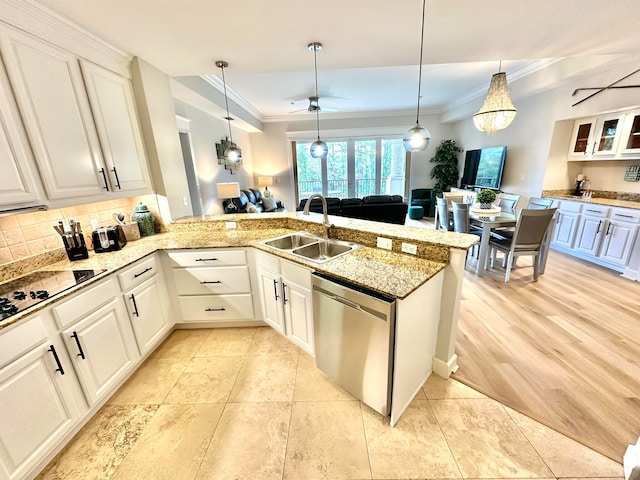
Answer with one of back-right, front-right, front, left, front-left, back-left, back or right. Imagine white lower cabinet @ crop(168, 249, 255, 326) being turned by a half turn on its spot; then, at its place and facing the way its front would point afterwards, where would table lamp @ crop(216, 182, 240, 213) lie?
front

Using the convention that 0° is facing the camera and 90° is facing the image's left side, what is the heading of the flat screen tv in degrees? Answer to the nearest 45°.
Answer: approximately 45°

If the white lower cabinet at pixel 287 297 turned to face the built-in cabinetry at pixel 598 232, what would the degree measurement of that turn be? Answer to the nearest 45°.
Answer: approximately 135° to its left

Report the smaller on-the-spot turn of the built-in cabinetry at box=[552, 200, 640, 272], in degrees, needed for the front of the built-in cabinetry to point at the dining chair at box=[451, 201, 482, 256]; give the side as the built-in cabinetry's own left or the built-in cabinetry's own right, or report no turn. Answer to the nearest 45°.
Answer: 0° — it already faces it

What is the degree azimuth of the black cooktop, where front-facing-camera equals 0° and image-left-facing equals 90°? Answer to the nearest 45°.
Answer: approximately 315°

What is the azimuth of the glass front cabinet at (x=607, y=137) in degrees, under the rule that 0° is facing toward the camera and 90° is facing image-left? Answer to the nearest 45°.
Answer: approximately 45°

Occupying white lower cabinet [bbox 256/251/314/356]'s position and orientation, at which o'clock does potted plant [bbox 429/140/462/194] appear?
The potted plant is roughly at 6 o'clock from the white lower cabinet.

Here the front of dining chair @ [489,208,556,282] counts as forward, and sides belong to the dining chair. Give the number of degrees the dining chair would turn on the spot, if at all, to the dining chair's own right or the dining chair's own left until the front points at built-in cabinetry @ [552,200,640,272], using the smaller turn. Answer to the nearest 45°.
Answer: approximately 90° to the dining chair's own right

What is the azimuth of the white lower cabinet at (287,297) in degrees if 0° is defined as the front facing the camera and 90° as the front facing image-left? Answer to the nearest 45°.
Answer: approximately 45°

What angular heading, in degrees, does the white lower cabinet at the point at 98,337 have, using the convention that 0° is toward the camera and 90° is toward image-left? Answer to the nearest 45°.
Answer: approximately 315°

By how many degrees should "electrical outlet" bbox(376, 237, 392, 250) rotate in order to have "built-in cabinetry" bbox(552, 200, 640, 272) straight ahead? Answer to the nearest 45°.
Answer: approximately 180°

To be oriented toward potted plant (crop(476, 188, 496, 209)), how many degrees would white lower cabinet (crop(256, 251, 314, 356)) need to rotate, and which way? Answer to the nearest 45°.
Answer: approximately 180°

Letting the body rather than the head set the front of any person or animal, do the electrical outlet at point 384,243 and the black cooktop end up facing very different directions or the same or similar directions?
very different directions

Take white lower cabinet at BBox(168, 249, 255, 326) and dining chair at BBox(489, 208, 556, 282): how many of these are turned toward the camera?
1
